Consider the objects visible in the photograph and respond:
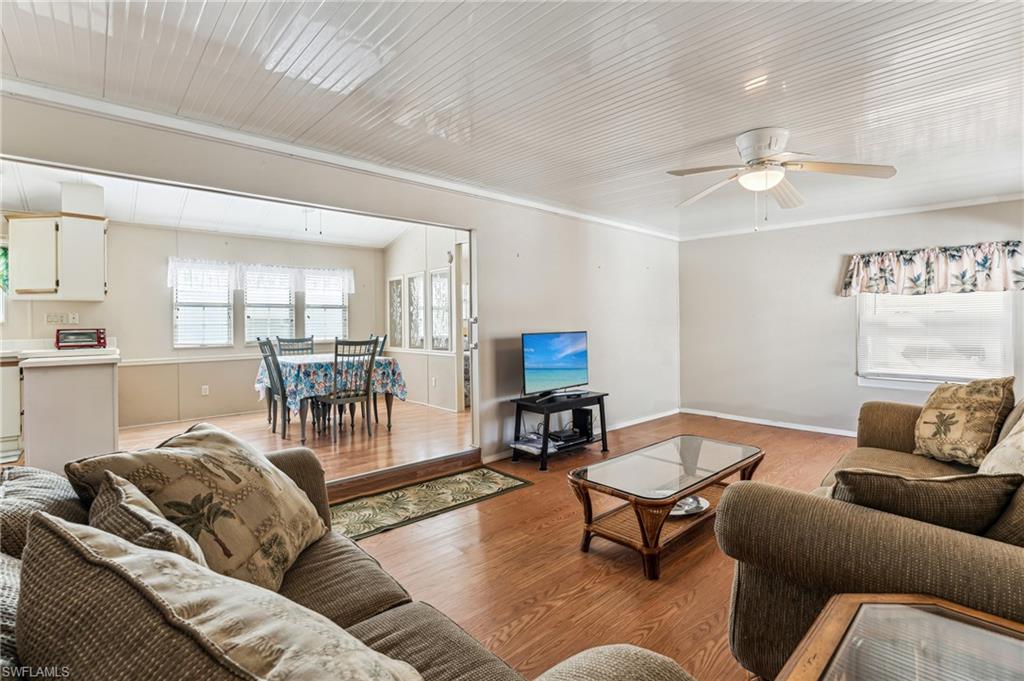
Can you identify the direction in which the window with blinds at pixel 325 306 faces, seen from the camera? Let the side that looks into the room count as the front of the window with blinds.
facing the viewer

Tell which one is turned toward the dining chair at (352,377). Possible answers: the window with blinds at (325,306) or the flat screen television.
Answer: the window with blinds

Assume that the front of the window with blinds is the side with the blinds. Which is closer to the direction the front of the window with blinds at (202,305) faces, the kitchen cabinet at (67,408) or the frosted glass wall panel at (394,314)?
the kitchen cabinet

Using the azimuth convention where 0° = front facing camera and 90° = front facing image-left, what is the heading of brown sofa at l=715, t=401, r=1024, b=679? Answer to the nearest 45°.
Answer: approximately 90°

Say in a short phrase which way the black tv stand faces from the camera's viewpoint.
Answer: facing the viewer and to the right of the viewer

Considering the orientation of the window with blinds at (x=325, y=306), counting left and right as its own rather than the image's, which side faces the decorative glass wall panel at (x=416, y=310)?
left

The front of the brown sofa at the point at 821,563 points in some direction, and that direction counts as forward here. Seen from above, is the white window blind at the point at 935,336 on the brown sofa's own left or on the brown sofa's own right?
on the brown sofa's own right

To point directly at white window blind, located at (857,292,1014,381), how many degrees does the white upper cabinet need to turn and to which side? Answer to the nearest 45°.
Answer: approximately 45° to its left

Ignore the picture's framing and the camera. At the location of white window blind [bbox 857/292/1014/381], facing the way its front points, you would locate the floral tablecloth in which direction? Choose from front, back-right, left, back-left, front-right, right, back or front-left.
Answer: front-right

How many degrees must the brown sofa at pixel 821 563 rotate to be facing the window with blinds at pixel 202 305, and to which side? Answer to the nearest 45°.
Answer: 0° — it already faces it

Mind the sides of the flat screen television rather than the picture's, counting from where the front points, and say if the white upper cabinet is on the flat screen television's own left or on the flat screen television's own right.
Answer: on the flat screen television's own right

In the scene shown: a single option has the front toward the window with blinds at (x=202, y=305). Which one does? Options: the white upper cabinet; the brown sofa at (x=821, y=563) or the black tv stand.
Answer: the brown sofa

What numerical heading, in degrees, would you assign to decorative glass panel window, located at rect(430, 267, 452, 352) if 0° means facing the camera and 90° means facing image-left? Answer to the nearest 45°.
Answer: approximately 45°

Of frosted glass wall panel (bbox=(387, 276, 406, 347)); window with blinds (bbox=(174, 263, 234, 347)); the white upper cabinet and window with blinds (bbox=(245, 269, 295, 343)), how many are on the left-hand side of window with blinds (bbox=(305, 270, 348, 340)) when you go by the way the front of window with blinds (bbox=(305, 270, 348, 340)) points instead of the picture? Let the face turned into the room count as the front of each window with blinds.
1
